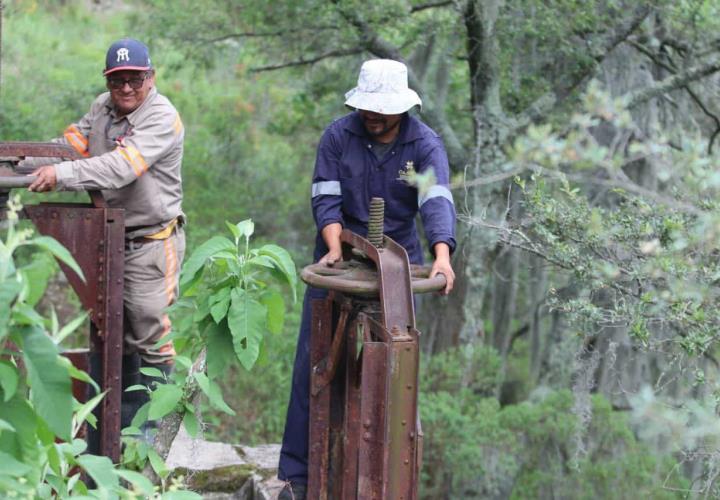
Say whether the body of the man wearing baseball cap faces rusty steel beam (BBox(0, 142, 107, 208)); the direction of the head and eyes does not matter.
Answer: yes

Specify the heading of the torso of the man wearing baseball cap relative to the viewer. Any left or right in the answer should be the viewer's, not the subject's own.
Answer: facing the viewer and to the left of the viewer

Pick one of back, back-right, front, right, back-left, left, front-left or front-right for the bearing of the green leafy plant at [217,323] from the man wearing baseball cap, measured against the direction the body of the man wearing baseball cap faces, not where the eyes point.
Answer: front-left

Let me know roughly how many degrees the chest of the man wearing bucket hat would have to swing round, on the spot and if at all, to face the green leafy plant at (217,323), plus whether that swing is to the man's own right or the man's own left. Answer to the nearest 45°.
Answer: approximately 45° to the man's own right

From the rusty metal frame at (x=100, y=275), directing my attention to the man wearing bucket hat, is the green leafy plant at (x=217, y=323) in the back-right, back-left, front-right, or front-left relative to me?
front-right

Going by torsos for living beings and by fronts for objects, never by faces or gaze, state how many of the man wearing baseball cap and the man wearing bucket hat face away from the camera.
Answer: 0

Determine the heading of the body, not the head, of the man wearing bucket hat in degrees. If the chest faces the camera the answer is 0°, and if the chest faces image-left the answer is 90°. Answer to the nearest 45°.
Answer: approximately 0°

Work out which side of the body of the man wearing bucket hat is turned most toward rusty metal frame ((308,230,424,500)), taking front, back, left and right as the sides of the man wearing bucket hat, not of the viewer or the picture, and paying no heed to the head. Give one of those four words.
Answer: front

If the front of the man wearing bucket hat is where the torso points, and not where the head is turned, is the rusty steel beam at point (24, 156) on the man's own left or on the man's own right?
on the man's own right
